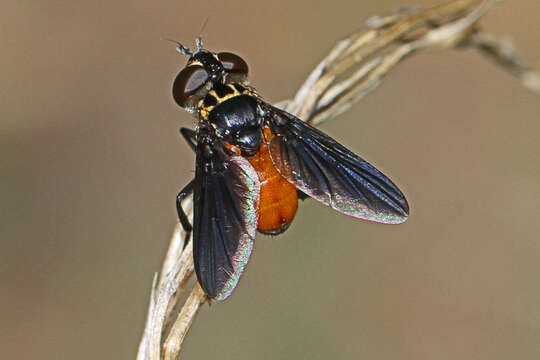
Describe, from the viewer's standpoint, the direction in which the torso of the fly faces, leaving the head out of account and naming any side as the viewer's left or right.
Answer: facing away from the viewer and to the left of the viewer
